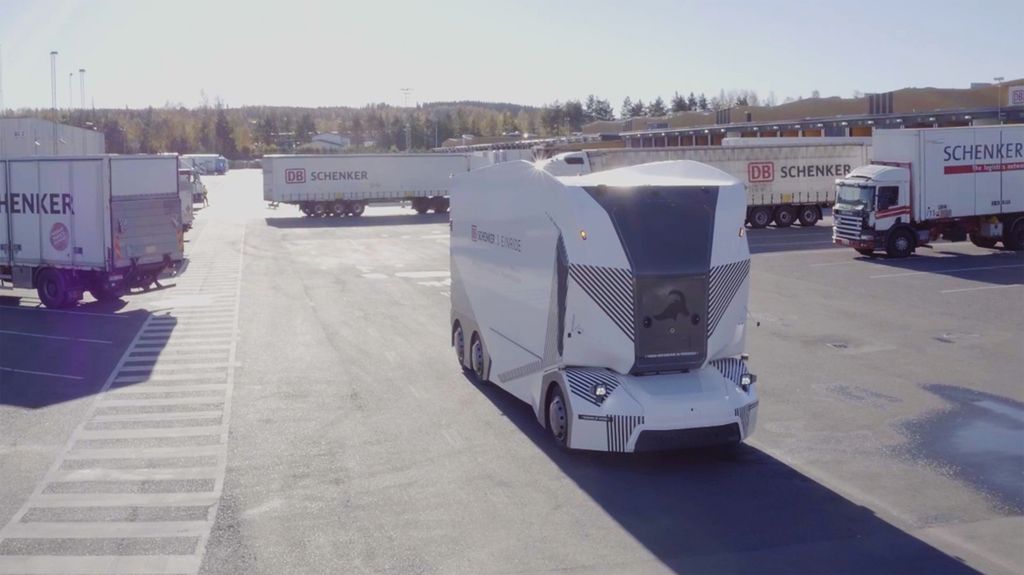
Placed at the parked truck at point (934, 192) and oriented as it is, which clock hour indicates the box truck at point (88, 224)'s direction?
The box truck is roughly at 12 o'clock from the parked truck.

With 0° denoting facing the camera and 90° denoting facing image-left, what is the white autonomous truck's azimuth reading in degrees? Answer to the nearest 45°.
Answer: approximately 315°

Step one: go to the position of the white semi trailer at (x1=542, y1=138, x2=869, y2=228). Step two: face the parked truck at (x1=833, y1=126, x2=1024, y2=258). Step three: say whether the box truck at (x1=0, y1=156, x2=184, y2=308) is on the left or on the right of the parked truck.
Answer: right

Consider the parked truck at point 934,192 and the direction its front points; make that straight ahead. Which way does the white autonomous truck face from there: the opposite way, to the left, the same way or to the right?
to the left

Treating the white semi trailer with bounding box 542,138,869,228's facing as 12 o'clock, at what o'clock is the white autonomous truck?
The white autonomous truck is roughly at 9 o'clock from the white semi trailer.

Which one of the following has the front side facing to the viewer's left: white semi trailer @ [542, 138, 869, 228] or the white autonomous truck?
the white semi trailer

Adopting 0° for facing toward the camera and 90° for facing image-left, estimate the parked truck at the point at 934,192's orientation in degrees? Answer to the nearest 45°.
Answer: approximately 45°

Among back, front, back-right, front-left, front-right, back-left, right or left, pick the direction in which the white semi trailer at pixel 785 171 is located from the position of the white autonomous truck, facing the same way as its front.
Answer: back-left

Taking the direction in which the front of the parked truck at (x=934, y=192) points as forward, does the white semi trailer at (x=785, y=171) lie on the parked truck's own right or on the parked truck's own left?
on the parked truck's own right

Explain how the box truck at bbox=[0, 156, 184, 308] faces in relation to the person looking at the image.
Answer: facing away from the viewer and to the left of the viewer

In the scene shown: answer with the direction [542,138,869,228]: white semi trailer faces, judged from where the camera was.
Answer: facing to the left of the viewer

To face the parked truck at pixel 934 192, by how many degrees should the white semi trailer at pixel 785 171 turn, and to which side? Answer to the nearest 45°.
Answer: approximately 90° to its left

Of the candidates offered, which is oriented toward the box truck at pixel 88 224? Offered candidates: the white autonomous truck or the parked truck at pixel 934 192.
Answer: the parked truck

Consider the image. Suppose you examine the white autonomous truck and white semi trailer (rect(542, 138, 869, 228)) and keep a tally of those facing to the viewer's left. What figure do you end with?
1

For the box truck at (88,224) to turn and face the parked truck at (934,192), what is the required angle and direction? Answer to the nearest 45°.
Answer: approximately 135° to its right
